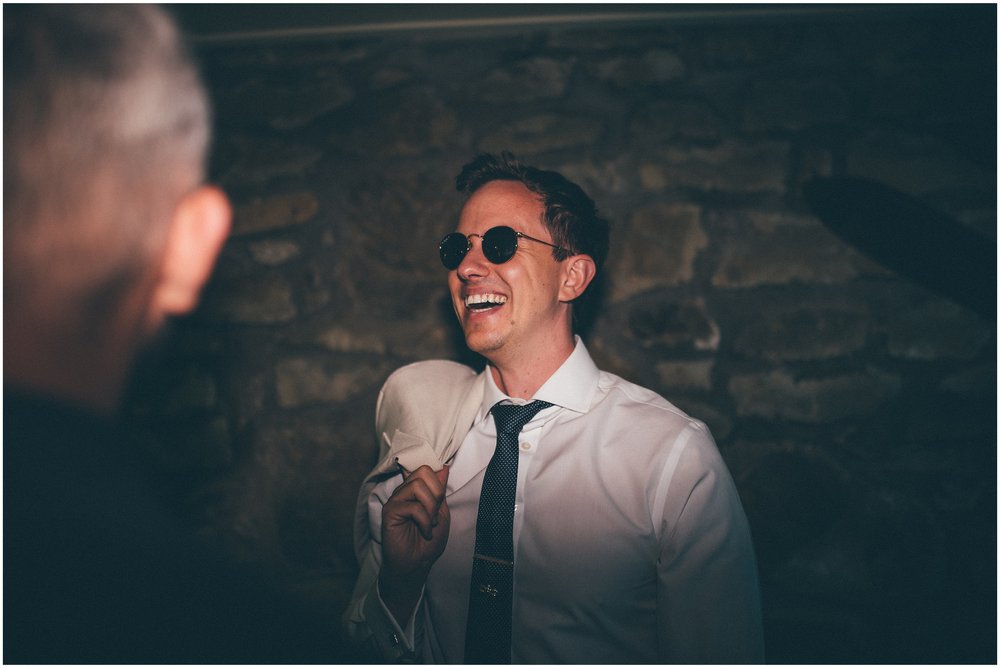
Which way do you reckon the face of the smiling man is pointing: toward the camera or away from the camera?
toward the camera

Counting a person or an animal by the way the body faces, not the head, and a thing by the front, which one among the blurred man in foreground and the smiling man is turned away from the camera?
the blurred man in foreground

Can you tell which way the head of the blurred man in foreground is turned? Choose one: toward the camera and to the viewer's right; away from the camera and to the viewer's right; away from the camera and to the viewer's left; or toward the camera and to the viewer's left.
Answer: away from the camera and to the viewer's right

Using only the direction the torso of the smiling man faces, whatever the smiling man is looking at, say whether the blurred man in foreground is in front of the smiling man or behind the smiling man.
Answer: in front

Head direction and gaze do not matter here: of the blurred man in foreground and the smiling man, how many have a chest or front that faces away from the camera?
1

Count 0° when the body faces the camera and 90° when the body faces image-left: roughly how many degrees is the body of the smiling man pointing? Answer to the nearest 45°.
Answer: approximately 45°

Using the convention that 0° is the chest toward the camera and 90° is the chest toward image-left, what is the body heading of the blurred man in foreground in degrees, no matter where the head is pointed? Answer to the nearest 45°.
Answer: approximately 180°
